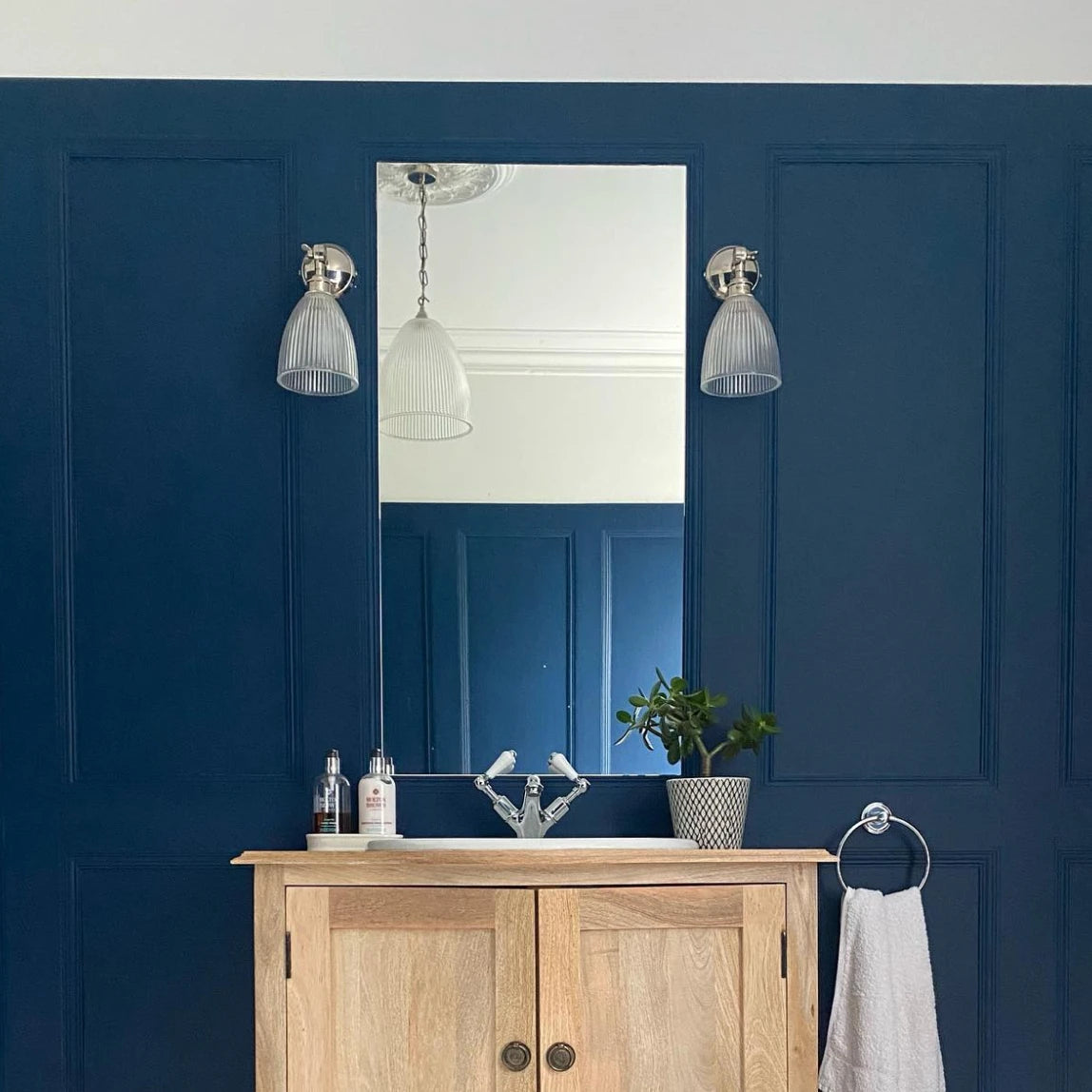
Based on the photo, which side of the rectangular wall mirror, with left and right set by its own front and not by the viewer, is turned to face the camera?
front

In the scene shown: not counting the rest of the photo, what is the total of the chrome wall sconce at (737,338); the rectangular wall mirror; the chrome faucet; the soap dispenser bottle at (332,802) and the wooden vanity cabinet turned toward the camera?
5

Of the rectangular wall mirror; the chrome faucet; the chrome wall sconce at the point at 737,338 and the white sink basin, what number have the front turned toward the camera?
4

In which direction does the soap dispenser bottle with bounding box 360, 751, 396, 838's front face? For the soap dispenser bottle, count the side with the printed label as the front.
toward the camera

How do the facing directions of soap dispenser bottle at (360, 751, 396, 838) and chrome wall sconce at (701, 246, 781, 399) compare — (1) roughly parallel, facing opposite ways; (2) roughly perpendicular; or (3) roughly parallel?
roughly parallel

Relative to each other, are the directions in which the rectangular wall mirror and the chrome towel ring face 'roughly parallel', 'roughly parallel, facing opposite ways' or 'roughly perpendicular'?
roughly parallel

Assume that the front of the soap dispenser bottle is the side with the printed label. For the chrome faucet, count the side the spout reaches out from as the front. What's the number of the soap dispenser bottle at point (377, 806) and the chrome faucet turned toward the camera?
2

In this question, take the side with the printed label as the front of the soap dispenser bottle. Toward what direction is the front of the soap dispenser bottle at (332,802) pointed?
toward the camera
